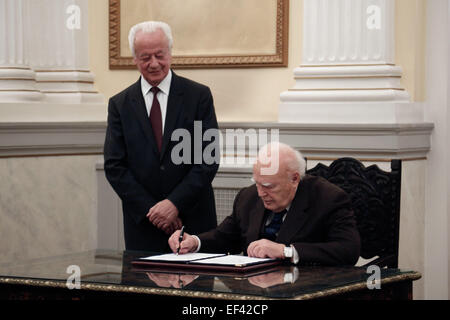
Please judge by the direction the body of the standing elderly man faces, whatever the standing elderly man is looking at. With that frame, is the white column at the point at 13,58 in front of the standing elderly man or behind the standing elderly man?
behind

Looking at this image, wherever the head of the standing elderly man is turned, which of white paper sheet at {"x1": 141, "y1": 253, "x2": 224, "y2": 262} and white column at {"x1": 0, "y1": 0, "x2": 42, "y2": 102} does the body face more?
the white paper sheet

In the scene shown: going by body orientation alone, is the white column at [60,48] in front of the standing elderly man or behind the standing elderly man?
behind

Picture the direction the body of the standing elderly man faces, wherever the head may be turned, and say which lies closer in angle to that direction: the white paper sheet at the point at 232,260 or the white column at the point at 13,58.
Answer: the white paper sheet

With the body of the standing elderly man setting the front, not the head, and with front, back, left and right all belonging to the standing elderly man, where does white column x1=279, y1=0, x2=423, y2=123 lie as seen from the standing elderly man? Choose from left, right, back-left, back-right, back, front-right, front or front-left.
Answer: back-left

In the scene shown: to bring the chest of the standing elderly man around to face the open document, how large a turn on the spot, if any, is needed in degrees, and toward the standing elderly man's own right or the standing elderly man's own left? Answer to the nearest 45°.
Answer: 0° — they already face it

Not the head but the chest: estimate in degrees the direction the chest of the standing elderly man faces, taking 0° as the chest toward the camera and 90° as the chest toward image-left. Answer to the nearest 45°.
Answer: approximately 0°

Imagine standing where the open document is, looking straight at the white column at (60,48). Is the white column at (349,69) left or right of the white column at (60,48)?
right
